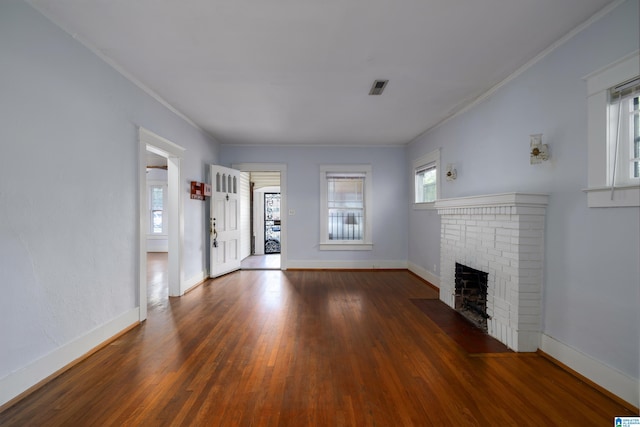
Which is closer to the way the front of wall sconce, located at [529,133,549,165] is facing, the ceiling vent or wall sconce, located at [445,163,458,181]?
the ceiling vent

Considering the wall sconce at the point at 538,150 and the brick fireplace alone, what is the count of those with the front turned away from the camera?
0

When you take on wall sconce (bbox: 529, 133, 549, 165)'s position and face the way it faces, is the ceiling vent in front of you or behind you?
in front

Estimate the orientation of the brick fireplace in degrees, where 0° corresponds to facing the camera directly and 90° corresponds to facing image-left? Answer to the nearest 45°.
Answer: approximately 45°

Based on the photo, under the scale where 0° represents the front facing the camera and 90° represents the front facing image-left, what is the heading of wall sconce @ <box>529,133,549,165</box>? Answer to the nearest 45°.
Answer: approximately 45°

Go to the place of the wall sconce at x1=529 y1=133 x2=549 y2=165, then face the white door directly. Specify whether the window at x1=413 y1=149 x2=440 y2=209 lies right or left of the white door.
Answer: right
